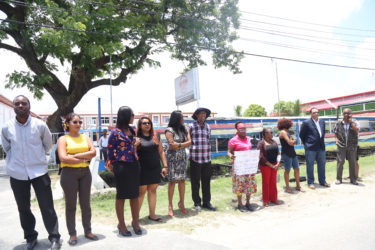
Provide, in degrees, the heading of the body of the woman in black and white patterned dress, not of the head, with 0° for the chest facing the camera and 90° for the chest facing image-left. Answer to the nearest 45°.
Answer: approximately 315°

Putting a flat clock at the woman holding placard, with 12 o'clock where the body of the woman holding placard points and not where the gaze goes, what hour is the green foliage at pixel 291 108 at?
The green foliage is roughly at 8 o'clock from the woman holding placard.

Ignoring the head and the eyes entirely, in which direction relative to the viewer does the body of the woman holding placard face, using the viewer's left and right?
facing the viewer and to the right of the viewer

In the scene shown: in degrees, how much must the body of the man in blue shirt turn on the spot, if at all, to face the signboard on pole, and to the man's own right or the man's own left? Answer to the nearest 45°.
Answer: approximately 135° to the man's own left

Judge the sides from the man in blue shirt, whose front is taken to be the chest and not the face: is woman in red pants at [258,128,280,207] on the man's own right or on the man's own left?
on the man's own left

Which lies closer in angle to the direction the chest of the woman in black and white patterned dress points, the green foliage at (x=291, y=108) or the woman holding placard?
the woman holding placard

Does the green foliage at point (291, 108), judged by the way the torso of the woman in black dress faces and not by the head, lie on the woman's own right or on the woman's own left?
on the woman's own left

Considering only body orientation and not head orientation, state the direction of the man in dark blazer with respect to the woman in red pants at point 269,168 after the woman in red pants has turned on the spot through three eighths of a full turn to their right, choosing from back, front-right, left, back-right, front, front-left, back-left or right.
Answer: back-right
